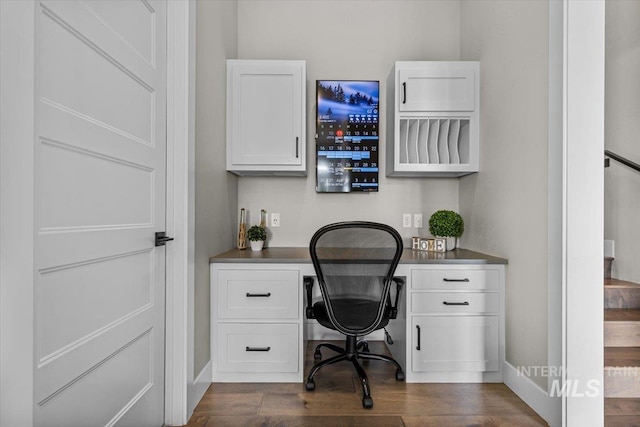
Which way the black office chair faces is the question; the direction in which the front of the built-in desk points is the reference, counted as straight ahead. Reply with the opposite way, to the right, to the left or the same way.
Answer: the opposite way

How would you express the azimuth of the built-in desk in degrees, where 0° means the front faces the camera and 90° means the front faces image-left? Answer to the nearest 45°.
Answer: approximately 0°

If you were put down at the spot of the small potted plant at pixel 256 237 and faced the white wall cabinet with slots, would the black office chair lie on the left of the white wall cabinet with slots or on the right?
right

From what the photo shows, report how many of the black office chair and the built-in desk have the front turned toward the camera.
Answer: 1

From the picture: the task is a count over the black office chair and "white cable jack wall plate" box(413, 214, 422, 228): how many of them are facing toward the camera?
1
